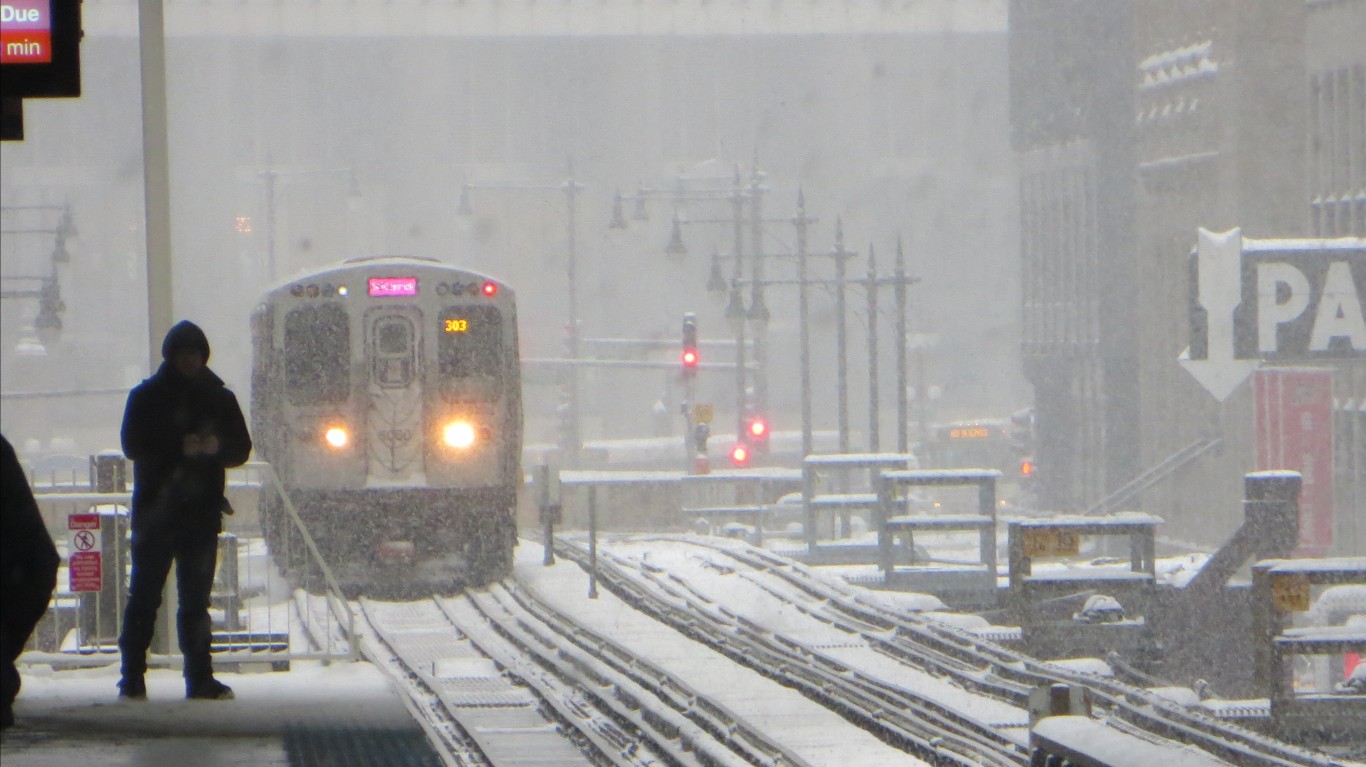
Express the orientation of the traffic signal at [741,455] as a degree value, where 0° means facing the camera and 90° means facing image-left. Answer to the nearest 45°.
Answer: approximately 0°

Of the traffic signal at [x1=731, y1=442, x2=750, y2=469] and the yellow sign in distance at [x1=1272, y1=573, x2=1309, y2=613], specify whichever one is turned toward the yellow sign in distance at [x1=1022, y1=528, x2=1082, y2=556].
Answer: the traffic signal

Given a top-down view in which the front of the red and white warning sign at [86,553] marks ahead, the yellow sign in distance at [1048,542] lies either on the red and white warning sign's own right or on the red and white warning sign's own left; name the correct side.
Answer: on the red and white warning sign's own left

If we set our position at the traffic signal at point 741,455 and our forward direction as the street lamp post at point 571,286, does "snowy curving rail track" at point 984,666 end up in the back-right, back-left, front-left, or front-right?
back-left

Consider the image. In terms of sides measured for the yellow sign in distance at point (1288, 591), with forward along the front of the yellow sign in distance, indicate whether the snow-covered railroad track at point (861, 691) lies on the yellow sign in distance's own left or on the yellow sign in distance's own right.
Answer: on the yellow sign in distance's own right

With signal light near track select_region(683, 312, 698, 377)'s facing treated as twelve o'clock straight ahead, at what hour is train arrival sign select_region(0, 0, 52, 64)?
The train arrival sign is roughly at 12 o'clock from the signal light near track.
